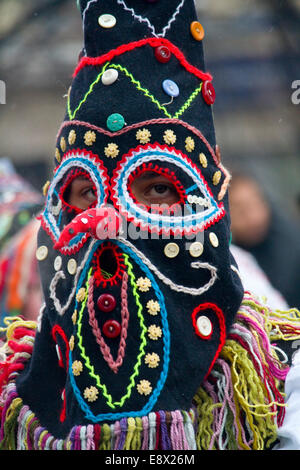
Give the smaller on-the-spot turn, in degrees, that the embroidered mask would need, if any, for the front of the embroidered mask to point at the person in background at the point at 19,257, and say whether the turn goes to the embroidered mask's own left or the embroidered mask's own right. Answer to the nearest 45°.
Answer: approximately 135° to the embroidered mask's own right

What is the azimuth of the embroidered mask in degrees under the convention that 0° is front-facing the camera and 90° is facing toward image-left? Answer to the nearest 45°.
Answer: approximately 45°
